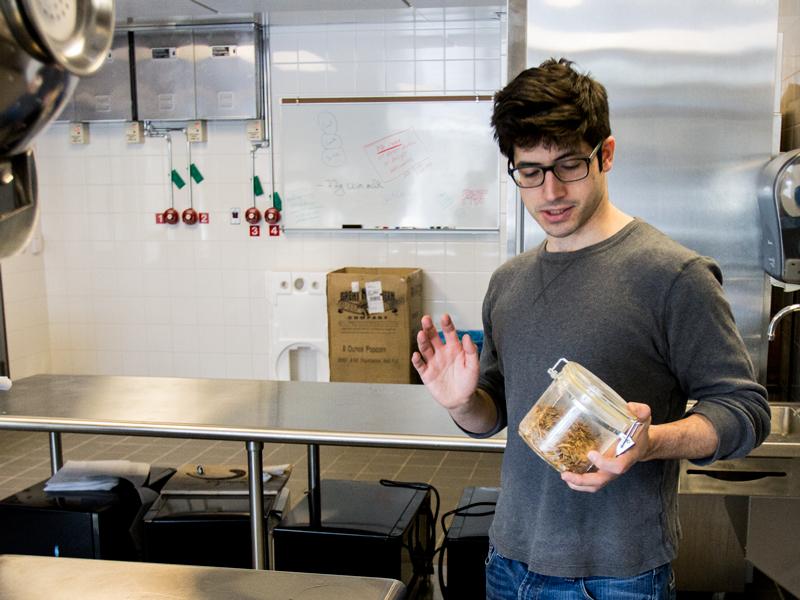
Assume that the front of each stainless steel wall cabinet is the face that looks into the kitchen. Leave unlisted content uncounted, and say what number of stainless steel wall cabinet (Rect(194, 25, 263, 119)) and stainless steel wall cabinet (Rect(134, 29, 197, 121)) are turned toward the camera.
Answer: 2

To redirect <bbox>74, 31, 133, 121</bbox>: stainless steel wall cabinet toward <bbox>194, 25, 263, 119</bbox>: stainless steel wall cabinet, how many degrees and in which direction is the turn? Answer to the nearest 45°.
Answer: approximately 45° to its left

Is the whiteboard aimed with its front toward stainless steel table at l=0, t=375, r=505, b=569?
yes

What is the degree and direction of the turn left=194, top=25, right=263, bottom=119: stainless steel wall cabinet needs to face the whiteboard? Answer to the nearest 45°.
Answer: approximately 90° to its left

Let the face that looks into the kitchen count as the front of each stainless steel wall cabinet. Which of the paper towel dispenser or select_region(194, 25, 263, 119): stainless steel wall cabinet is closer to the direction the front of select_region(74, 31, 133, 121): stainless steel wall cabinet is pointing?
the paper towel dispenser
